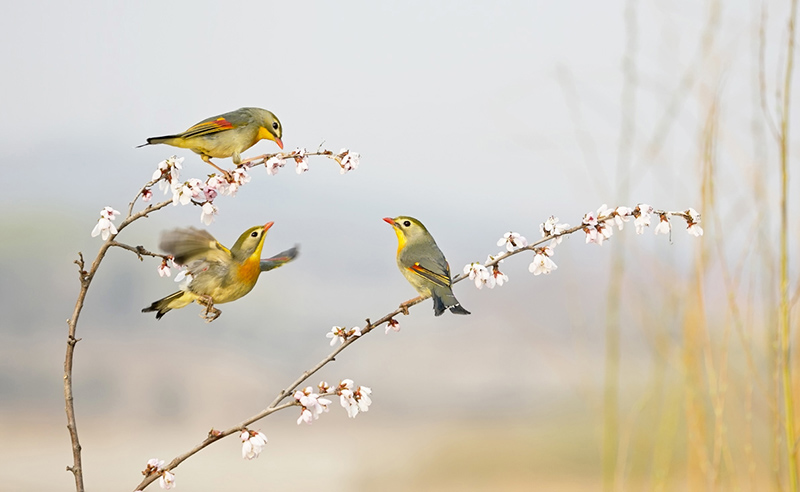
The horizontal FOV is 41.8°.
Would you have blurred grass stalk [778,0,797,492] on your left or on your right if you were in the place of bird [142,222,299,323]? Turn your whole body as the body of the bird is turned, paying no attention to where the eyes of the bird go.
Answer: on your left

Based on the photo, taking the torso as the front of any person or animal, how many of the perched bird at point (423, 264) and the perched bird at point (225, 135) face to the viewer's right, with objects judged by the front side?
1

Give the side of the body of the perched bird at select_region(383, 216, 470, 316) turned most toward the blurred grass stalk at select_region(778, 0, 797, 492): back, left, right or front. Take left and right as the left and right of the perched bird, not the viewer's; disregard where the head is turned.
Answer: back

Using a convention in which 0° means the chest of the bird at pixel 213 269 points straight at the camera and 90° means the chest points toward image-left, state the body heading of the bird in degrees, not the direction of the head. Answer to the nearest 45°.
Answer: approximately 315°

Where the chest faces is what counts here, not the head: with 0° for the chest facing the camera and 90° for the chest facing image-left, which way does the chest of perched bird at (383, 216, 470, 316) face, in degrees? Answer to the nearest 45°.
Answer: approximately 90°

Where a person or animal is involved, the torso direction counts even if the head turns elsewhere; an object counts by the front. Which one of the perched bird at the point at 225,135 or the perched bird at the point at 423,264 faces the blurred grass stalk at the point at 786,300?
the perched bird at the point at 225,135

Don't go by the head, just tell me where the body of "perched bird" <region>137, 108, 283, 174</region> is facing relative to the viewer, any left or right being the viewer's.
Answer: facing to the right of the viewer

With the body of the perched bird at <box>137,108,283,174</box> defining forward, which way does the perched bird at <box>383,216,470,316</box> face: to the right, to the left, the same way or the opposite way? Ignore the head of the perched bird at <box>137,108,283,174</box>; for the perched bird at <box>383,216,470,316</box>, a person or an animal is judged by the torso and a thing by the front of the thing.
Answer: the opposite way
